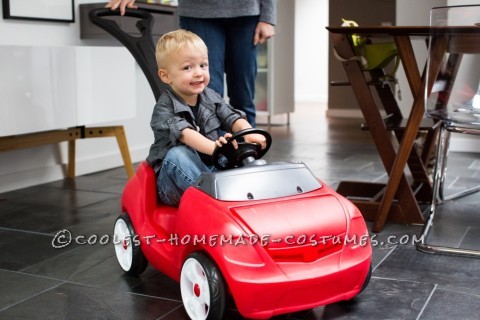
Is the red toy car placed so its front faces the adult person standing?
no

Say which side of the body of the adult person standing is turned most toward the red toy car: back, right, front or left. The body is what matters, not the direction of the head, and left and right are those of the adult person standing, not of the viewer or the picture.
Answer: front

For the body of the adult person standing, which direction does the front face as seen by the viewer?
toward the camera

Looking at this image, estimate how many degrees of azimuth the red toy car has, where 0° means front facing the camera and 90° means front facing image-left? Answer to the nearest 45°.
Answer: approximately 315°

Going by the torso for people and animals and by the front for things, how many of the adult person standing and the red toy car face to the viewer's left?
0
